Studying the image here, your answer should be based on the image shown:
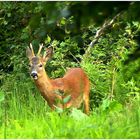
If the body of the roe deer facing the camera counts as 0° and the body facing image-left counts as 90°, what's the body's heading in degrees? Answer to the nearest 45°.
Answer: approximately 45°
